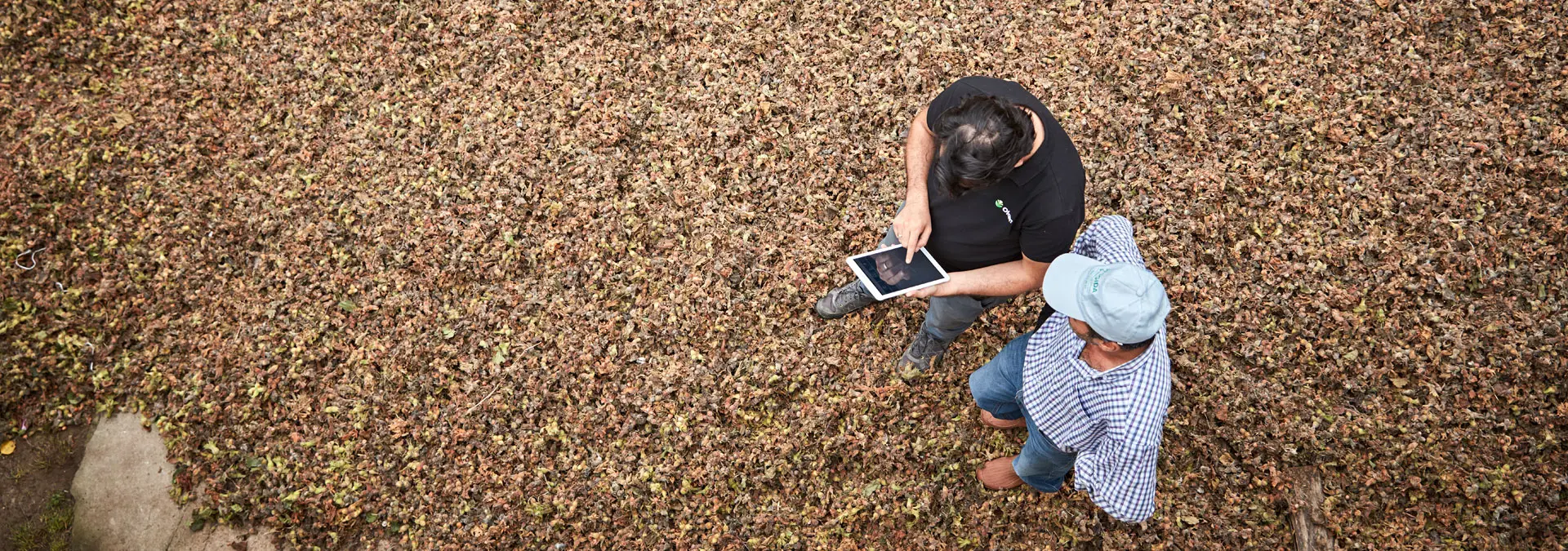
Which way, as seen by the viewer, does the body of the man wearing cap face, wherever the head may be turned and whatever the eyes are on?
to the viewer's left

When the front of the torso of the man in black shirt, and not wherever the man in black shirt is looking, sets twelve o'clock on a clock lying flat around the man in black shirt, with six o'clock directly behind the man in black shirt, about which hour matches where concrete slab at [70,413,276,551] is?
The concrete slab is roughly at 1 o'clock from the man in black shirt.

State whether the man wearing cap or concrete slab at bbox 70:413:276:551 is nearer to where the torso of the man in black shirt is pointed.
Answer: the concrete slab

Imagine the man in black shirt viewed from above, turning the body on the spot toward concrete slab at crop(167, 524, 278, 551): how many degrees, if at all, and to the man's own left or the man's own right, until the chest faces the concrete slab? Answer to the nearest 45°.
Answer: approximately 45° to the man's own right

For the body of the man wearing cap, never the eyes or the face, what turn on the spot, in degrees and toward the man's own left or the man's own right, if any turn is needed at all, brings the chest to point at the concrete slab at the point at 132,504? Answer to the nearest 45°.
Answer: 0° — they already face it

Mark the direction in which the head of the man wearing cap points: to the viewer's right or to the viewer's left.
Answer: to the viewer's left

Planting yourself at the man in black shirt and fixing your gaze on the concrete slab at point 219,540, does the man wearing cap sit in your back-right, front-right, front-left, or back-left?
back-left

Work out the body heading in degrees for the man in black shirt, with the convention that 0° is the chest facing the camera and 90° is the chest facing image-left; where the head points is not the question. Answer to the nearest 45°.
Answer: approximately 45°

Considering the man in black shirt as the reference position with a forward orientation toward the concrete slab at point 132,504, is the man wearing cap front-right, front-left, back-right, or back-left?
back-left

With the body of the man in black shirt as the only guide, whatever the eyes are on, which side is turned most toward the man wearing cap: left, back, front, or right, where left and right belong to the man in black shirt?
left
